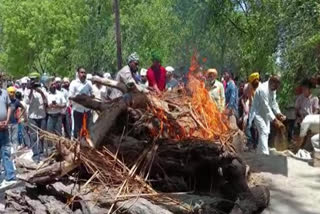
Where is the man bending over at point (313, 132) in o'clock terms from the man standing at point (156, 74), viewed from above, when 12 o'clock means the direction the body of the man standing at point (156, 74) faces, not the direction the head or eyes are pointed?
the man bending over at point (313, 132) is roughly at 11 o'clock from the man standing at point (156, 74).

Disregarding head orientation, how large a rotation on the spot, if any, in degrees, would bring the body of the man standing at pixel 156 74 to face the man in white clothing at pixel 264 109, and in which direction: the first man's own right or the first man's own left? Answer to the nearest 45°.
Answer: approximately 90° to the first man's own left

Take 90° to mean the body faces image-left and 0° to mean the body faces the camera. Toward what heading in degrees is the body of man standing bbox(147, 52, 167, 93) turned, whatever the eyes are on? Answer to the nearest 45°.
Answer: approximately 0°

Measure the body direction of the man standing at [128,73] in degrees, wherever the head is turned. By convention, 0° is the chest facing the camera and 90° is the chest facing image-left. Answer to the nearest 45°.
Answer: approximately 315°

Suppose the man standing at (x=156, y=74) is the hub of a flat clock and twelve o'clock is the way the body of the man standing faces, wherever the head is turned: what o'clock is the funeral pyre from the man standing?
The funeral pyre is roughly at 12 o'clock from the man standing.

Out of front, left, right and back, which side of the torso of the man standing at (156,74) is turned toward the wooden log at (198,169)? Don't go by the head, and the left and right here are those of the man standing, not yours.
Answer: front

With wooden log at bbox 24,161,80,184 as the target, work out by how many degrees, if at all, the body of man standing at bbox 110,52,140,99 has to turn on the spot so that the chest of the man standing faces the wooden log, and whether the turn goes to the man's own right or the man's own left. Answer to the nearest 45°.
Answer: approximately 90° to the man's own right

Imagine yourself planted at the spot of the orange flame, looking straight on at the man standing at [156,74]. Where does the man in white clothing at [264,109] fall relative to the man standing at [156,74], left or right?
right

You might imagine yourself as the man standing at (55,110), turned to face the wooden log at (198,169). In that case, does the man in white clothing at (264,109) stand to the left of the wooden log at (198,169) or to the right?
left

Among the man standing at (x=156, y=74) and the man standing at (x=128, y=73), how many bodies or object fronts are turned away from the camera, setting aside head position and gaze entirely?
0

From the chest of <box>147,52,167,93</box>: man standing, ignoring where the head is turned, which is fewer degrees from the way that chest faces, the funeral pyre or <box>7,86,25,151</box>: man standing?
the funeral pyre

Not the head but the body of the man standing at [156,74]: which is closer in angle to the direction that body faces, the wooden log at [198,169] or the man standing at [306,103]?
the wooden log

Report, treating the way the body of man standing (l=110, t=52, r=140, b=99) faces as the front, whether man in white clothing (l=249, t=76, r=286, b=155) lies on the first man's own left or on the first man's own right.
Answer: on the first man's own left
